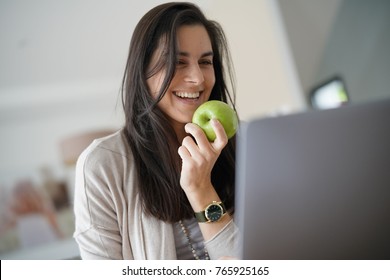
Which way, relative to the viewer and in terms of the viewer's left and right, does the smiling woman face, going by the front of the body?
facing the viewer and to the right of the viewer

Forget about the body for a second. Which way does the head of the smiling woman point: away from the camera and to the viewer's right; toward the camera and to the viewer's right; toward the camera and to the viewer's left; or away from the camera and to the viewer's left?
toward the camera and to the viewer's right
